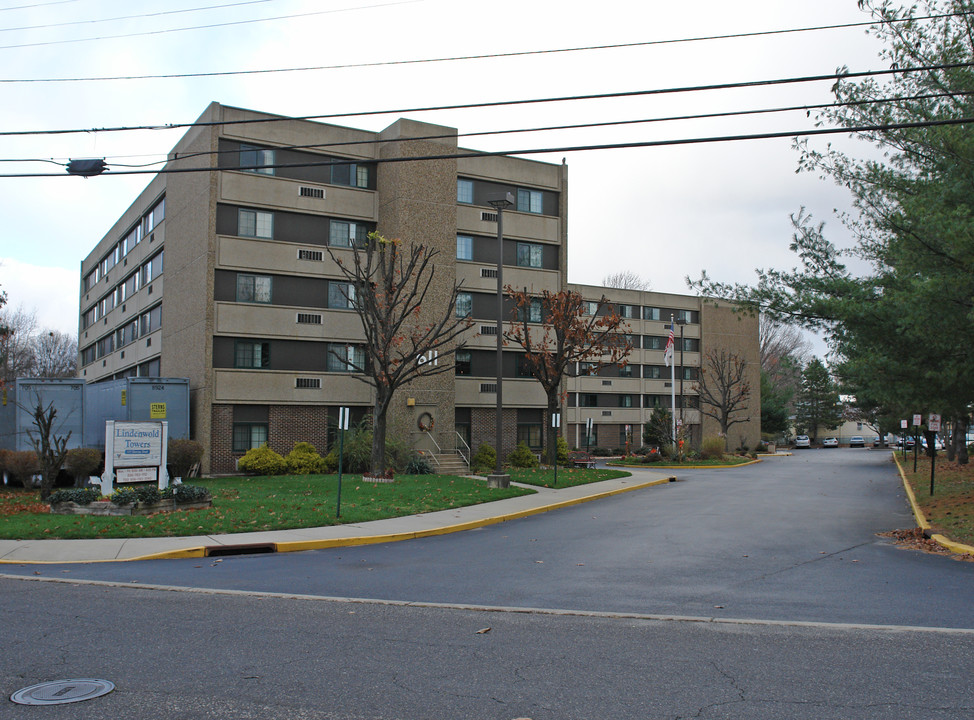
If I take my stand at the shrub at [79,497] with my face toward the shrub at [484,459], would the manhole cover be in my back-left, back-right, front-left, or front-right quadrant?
back-right

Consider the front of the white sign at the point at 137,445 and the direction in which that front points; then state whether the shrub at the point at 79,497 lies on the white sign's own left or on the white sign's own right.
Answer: on the white sign's own right

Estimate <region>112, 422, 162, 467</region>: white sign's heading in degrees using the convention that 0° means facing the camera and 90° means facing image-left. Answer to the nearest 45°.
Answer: approximately 0°

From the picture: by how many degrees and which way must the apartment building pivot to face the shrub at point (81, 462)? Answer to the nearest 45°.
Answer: approximately 90° to its right

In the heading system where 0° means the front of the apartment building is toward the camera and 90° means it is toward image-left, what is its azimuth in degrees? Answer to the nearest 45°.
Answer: approximately 315°
